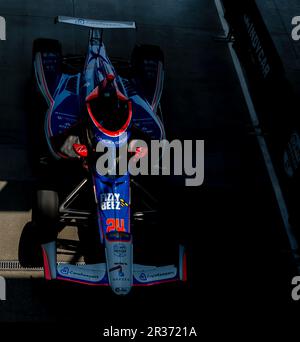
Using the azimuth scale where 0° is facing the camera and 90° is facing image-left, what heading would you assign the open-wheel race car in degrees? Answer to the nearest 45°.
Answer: approximately 0°
